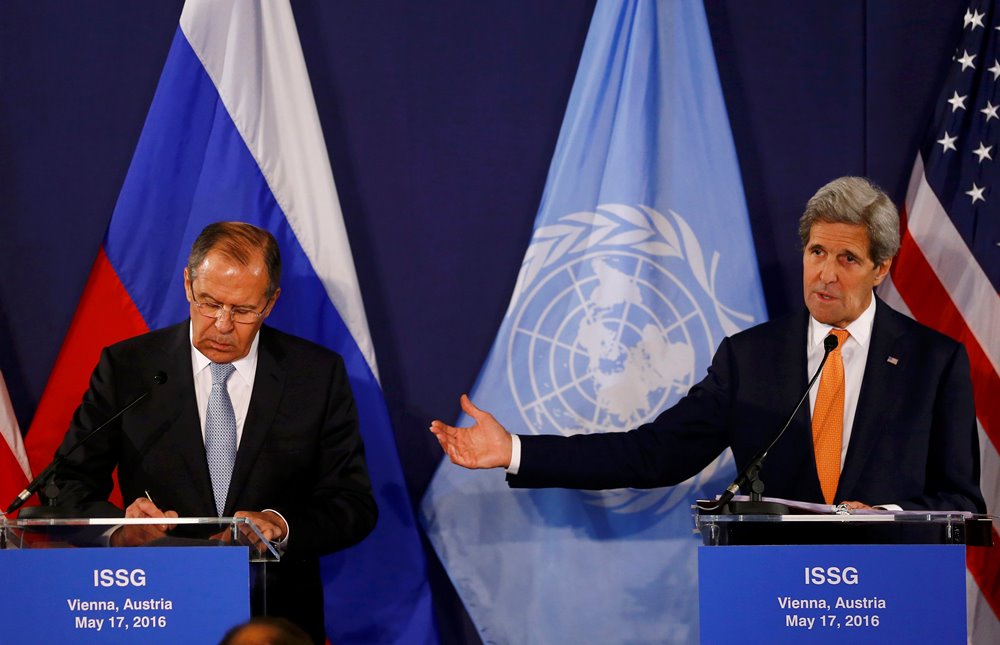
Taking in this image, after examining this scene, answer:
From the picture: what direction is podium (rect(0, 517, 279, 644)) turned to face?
toward the camera

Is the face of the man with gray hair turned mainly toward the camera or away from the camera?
toward the camera

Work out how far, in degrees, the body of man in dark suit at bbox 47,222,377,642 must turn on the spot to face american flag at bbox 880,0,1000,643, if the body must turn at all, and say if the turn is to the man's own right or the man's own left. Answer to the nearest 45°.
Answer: approximately 90° to the man's own left

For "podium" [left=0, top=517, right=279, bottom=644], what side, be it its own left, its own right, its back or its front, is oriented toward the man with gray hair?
left

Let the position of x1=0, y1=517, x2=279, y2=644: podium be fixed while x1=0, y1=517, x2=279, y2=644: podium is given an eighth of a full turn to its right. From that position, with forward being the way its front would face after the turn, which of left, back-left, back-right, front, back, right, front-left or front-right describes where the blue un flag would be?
back

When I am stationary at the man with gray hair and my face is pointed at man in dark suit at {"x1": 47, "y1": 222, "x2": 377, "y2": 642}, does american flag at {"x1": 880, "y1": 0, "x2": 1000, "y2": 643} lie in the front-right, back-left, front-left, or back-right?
back-right

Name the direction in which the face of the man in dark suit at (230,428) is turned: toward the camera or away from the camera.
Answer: toward the camera

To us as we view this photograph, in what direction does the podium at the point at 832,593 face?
facing the viewer

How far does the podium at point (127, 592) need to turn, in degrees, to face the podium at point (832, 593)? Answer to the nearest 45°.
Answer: approximately 90° to its left

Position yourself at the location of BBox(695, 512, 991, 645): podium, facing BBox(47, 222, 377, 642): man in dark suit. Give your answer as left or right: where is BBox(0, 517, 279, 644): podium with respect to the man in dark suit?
left

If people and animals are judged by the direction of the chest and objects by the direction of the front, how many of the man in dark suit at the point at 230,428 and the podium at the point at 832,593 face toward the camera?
2

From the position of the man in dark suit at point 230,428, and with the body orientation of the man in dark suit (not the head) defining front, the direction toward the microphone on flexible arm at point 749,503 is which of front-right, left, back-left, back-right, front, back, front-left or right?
front-left
